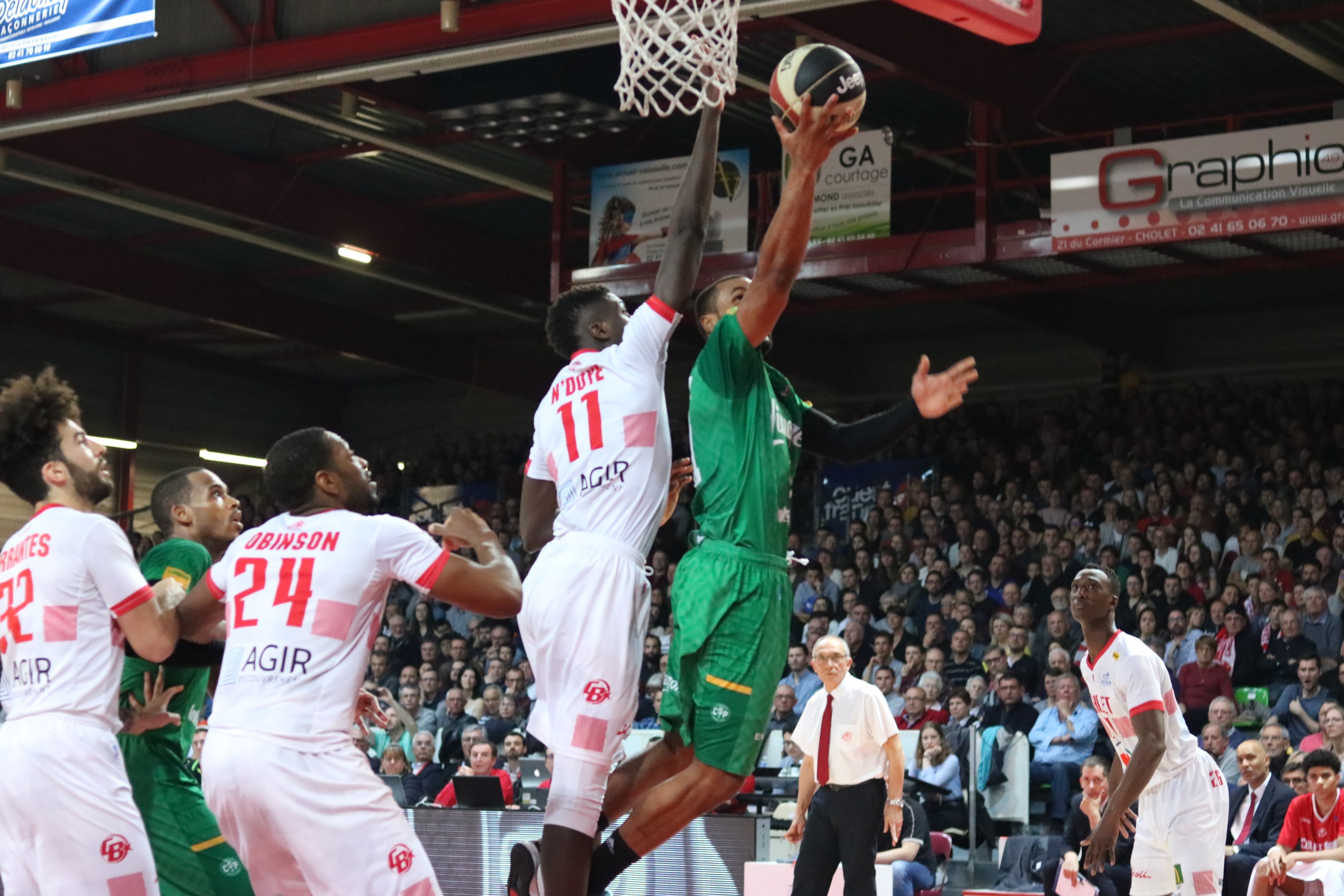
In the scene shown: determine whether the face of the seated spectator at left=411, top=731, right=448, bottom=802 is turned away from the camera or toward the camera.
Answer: toward the camera

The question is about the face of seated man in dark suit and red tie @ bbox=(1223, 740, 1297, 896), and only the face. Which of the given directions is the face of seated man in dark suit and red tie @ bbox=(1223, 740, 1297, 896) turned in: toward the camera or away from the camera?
toward the camera

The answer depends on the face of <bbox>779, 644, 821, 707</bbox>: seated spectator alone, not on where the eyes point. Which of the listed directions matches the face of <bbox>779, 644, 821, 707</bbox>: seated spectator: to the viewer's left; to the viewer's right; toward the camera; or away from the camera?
toward the camera

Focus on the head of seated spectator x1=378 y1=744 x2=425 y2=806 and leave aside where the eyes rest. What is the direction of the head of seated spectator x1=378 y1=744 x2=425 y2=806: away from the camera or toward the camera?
toward the camera

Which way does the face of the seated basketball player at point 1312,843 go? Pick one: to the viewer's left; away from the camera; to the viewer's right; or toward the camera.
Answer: toward the camera

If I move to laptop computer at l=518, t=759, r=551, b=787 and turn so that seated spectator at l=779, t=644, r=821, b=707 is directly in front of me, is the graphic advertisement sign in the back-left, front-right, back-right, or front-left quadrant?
front-right

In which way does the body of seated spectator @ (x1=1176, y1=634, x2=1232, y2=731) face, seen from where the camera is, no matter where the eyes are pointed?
toward the camera

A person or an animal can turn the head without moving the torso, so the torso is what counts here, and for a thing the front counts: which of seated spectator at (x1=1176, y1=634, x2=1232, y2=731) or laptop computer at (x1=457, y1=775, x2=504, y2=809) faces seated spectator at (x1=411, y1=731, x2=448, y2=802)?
the laptop computer

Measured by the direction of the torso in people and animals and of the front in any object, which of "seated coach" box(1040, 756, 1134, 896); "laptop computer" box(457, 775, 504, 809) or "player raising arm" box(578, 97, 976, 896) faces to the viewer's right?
the player raising arm

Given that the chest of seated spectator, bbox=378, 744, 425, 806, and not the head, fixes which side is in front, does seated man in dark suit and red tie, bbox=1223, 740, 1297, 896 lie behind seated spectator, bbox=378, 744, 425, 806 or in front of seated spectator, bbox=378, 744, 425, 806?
in front

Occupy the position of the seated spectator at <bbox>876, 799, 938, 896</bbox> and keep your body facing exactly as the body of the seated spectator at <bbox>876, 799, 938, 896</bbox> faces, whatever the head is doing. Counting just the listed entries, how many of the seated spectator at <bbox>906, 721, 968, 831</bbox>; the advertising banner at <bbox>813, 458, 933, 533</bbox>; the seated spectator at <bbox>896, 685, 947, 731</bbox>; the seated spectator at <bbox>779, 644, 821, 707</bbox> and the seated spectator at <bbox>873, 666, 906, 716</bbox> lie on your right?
5

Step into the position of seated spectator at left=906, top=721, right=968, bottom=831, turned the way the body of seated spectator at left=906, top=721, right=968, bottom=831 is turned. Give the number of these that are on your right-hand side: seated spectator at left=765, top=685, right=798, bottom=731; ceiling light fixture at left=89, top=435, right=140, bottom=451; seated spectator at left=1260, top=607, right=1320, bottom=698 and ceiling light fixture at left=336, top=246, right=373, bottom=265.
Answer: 3

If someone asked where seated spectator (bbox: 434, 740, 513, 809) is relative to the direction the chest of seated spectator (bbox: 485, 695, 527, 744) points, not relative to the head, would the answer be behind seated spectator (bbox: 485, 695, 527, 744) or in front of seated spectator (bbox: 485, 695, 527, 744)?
in front

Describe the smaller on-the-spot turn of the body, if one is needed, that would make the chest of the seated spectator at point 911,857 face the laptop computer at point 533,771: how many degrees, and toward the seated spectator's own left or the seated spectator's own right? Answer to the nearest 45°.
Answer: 0° — they already face it

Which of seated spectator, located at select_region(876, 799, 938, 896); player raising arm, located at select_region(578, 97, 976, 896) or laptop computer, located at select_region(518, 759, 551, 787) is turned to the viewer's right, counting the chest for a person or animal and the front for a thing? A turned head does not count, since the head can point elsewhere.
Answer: the player raising arm

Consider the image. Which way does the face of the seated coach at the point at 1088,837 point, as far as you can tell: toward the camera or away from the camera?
toward the camera

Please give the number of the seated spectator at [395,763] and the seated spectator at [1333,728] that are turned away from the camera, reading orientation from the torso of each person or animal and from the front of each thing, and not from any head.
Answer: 0
